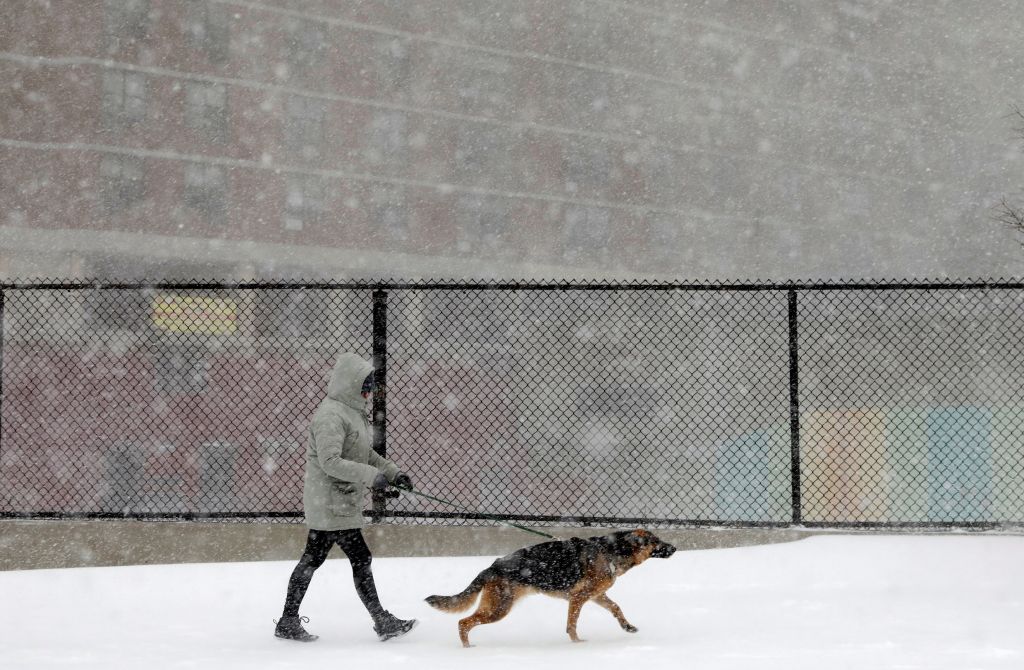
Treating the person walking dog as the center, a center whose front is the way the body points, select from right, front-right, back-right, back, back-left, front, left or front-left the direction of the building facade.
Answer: left

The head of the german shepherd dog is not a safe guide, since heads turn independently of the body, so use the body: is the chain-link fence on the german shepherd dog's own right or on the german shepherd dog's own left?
on the german shepherd dog's own left

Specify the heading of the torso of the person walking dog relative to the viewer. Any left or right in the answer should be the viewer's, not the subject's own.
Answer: facing to the right of the viewer

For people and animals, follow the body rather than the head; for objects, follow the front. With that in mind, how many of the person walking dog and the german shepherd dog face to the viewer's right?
2

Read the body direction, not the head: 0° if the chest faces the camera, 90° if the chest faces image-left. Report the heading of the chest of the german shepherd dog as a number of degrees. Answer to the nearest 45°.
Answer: approximately 270°

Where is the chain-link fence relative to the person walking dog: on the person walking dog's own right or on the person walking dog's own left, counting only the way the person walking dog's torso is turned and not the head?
on the person walking dog's own left

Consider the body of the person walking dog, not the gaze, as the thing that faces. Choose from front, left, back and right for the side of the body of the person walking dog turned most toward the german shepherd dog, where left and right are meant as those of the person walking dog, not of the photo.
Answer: front

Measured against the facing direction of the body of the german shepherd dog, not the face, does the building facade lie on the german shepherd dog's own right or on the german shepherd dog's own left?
on the german shepherd dog's own left

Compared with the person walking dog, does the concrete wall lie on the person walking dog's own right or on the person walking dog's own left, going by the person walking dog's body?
on the person walking dog's own left
